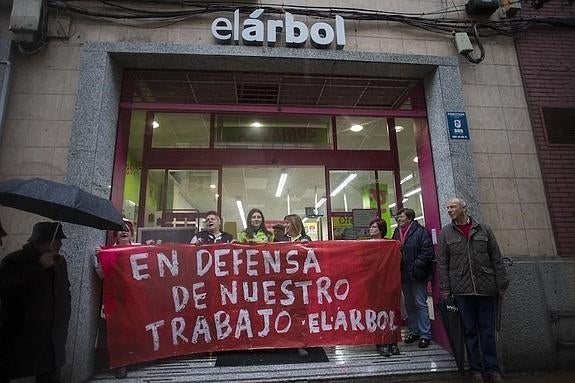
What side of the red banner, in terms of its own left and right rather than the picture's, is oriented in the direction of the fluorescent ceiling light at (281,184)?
back

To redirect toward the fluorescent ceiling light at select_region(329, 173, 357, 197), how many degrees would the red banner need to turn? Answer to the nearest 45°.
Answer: approximately 135° to its left

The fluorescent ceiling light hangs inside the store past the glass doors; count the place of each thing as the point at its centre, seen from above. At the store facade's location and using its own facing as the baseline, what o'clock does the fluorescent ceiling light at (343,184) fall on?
The fluorescent ceiling light is roughly at 7 o'clock from the store facade.

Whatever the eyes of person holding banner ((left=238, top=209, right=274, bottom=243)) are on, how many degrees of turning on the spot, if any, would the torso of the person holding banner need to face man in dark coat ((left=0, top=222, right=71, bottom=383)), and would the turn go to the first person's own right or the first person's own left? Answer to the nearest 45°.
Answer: approximately 45° to the first person's own right

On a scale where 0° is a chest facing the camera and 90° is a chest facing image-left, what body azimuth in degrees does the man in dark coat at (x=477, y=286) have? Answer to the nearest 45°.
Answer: approximately 0°

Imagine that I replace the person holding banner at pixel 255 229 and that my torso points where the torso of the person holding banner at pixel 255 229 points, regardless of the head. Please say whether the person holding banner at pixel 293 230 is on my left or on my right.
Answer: on my left

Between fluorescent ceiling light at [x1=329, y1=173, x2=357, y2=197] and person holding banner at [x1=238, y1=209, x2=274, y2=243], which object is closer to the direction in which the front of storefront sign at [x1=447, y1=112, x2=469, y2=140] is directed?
the person holding banner

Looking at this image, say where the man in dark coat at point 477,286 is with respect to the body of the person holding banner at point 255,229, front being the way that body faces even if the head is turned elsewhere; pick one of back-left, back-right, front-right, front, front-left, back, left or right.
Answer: front-left
